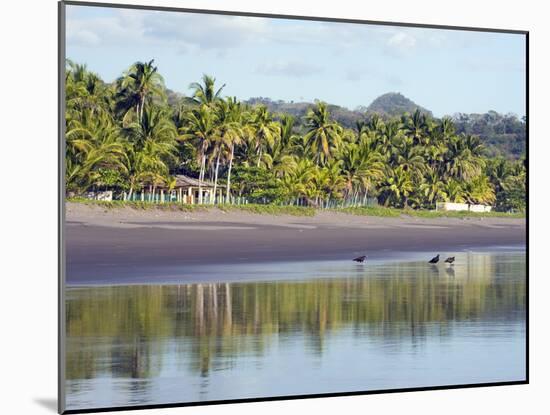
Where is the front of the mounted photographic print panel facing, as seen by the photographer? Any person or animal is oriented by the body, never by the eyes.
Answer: facing the viewer and to the right of the viewer
